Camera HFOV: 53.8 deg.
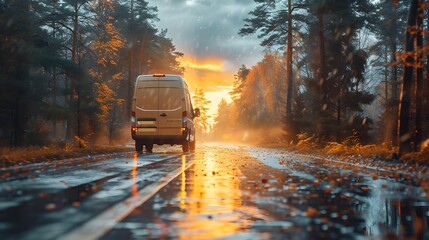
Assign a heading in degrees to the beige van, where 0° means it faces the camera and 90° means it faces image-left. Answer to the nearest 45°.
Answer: approximately 180°
